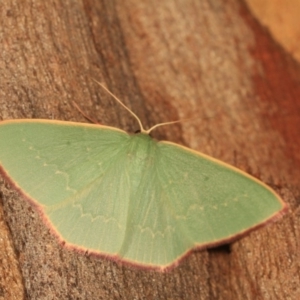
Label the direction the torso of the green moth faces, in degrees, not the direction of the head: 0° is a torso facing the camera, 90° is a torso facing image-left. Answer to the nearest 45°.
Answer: approximately 180°
